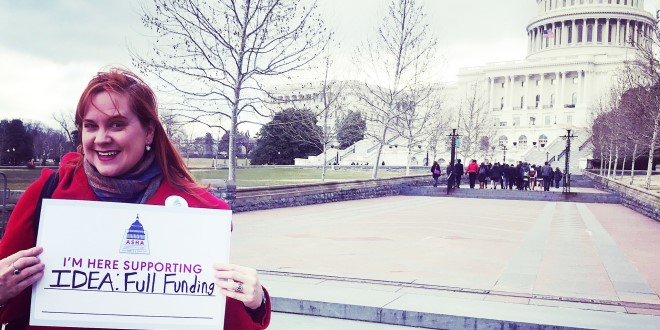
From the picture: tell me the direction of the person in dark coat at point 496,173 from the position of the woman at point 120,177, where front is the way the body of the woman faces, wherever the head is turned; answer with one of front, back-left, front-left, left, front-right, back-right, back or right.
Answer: back-left

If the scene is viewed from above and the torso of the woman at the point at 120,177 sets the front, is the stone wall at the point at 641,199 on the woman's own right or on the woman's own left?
on the woman's own left

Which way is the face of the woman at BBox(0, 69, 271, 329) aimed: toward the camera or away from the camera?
toward the camera

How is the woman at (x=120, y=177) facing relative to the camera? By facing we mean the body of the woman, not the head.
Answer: toward the camera

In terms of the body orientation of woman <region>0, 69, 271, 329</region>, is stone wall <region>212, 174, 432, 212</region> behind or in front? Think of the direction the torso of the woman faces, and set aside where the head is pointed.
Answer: behind

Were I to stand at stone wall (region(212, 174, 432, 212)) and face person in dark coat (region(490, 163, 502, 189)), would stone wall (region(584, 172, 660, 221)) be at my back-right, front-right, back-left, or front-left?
front-right
